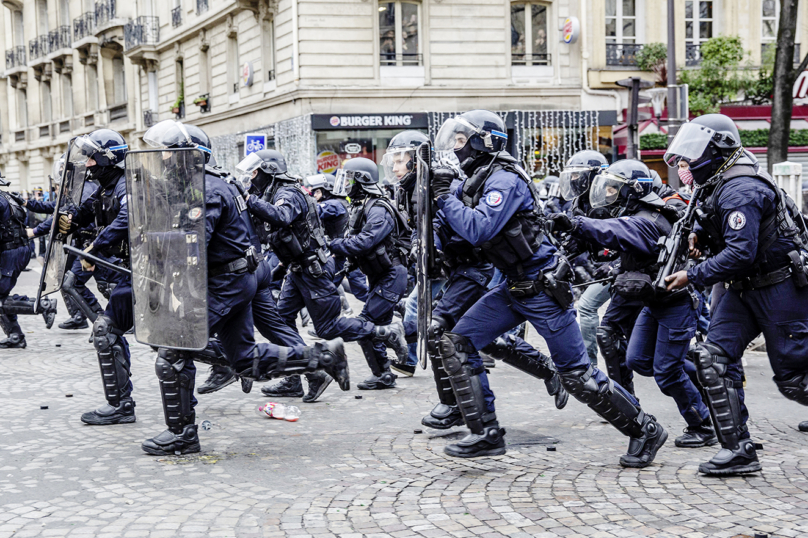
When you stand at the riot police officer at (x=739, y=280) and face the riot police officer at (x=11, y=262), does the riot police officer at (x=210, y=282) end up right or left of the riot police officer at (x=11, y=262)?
left

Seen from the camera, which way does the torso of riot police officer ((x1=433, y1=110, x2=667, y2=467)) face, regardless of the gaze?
to the viewer's left

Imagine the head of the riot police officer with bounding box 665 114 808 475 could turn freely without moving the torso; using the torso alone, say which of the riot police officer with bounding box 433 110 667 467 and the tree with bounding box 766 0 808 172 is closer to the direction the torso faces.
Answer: the riot police officer

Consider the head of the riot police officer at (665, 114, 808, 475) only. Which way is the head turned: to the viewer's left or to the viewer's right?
to the viewer's left

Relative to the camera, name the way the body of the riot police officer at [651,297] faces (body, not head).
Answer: to the viewer's left

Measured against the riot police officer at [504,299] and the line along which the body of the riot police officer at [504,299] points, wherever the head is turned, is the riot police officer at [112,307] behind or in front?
in front

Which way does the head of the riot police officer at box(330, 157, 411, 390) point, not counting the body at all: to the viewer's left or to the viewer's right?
to the viewer's left

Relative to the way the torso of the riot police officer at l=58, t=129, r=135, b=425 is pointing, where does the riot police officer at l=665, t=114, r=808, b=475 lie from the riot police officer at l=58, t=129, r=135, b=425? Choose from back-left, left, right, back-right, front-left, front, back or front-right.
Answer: back-left

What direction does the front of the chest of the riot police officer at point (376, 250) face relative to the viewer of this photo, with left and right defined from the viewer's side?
facing to the left of the viewer

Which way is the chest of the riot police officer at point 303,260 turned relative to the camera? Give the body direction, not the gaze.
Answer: to the viewer's left
